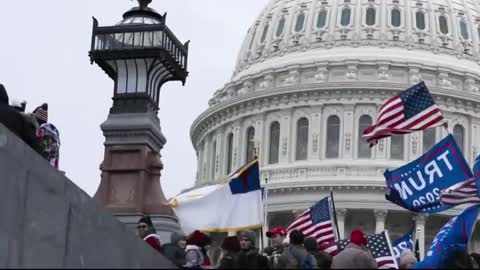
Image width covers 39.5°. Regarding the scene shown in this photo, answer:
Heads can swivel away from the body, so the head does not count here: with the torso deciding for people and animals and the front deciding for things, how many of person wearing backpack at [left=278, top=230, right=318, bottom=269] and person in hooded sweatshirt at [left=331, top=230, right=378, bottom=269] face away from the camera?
2

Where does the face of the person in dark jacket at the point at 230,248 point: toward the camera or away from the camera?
away from the camera

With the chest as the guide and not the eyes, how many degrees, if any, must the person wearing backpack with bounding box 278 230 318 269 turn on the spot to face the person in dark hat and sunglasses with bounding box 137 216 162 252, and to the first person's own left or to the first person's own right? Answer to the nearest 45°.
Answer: approximately 45° to the first person's own left

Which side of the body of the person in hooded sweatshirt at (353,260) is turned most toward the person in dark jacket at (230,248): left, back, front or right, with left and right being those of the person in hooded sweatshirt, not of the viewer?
left

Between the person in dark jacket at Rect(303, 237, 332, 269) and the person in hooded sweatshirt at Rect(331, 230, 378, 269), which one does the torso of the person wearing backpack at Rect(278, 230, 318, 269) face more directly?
the person in dark jacket

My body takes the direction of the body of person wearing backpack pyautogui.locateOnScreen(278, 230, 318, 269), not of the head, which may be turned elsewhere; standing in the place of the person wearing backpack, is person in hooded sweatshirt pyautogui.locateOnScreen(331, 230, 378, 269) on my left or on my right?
on my right

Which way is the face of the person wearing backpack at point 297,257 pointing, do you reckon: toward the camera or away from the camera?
away from the camera

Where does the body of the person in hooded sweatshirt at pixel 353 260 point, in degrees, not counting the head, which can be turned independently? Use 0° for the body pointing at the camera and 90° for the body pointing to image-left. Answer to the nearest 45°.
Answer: approximately 180°

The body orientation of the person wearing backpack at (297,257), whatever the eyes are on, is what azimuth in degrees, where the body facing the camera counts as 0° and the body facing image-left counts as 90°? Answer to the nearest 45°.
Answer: approximately 180°

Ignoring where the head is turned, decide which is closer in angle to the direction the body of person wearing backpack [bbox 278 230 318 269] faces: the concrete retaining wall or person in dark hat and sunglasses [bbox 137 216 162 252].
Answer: the person in dark hat and sunglasses

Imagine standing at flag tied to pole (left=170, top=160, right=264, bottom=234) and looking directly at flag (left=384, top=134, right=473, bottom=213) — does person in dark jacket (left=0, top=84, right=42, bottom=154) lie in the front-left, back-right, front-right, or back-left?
back-right

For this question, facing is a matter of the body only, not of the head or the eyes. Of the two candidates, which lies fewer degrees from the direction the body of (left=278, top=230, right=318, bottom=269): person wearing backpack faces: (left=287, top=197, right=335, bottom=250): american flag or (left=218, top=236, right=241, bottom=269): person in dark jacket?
the american flag

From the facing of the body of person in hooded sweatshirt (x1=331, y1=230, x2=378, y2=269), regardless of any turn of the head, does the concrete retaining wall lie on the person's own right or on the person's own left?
on the person's own left
